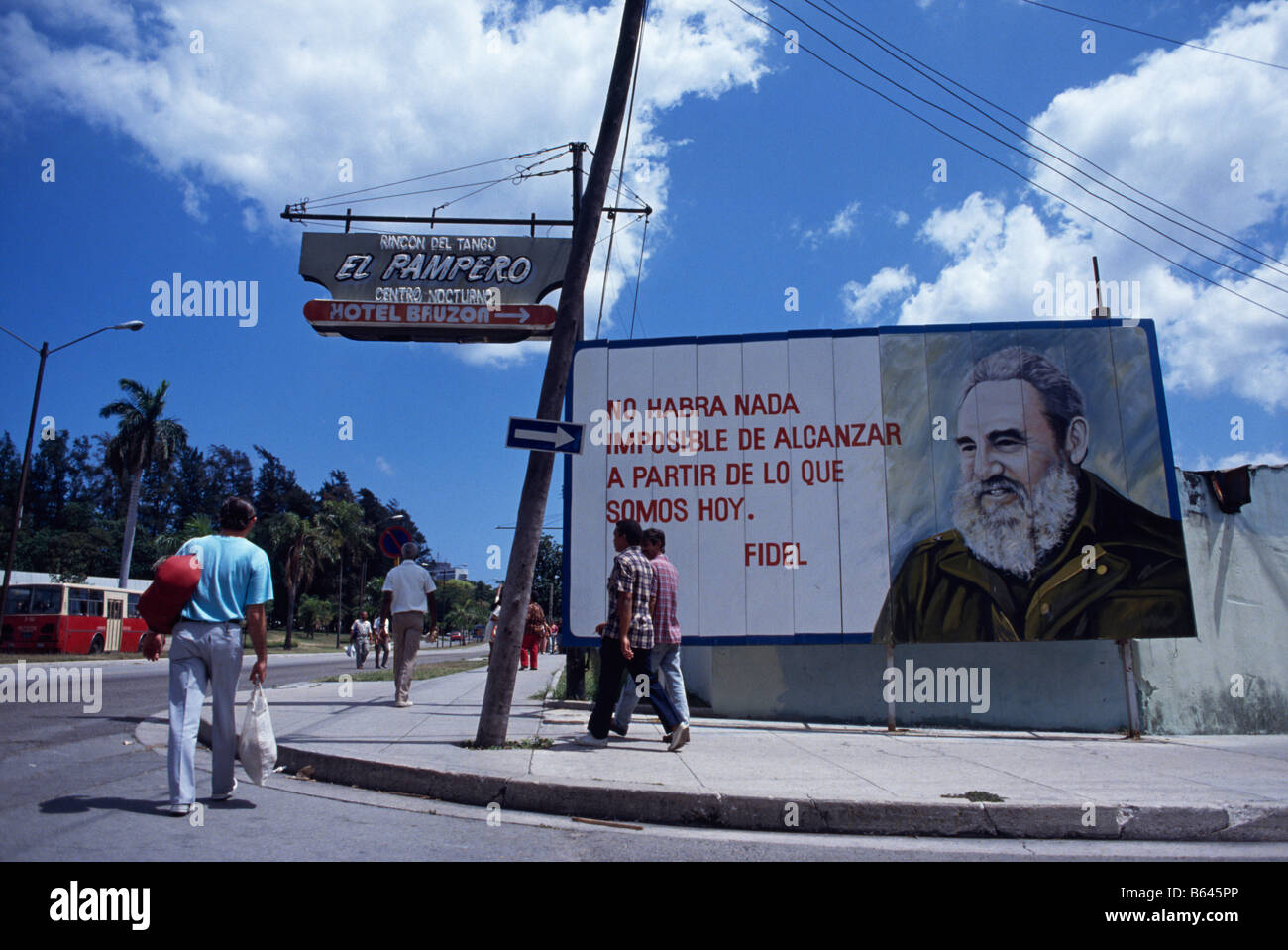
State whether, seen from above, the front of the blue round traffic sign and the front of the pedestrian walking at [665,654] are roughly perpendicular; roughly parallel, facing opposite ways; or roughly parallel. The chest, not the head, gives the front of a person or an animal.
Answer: roughly perpendicular

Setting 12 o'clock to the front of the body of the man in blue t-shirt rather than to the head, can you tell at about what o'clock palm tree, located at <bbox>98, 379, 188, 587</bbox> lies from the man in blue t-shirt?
The palm tree is roughly at 12 o'clock from the man in blue t-shirt.

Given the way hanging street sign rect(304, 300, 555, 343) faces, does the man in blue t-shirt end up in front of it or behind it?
in front

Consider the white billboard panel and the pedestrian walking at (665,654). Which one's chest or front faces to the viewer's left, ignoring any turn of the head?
the pedestrian walking

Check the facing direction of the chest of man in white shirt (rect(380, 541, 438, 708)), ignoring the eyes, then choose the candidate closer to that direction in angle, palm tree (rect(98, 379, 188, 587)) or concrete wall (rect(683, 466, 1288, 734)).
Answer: the palm tree

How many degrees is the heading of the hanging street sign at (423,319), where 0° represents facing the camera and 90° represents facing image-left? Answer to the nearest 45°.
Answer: approximately 0°

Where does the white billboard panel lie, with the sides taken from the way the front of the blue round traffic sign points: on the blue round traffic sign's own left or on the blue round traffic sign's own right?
on the blue round traffic sign's own left

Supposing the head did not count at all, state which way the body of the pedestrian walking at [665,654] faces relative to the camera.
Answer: to the viewer's left

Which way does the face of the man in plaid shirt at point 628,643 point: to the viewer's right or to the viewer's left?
to the viewer's left

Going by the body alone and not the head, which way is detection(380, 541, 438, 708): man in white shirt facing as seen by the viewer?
away from the camera

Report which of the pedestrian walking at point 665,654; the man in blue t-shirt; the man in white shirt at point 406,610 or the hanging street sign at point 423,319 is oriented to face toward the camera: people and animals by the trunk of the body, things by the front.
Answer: the hanging street sign

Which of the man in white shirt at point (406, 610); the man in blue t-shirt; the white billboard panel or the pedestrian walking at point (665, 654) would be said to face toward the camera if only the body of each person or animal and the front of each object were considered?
the white billboard panel

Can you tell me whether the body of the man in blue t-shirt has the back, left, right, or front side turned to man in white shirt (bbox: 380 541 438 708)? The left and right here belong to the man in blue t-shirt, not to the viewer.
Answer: front

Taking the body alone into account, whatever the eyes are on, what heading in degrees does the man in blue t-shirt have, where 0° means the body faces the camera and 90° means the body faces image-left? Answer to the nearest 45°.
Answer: approximately 180°

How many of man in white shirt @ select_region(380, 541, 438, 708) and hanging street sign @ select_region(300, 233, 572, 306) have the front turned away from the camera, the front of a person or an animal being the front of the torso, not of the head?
1

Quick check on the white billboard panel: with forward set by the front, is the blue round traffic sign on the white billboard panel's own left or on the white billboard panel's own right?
on the white billboard panel's own right

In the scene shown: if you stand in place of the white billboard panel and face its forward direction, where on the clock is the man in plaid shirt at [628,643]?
The man in plaid shirt is roughly at 1 o'clock from the white billboard panel.
